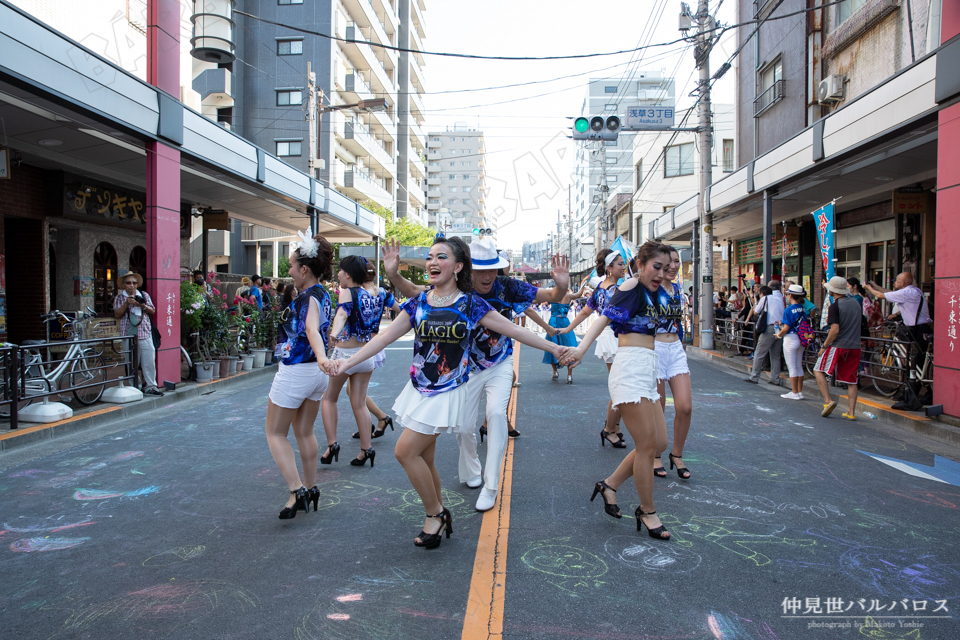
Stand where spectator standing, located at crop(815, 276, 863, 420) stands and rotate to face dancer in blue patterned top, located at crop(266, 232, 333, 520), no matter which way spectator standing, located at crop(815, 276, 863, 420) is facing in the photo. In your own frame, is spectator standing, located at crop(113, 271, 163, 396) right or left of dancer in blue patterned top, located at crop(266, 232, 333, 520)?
right

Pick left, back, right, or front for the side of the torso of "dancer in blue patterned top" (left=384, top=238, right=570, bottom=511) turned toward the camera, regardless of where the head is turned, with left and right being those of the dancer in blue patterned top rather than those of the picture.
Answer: front

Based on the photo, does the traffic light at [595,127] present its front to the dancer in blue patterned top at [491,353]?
yes

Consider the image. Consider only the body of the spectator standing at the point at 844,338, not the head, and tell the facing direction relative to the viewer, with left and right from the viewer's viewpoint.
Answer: facing away from the viewer and to the left of the viewer

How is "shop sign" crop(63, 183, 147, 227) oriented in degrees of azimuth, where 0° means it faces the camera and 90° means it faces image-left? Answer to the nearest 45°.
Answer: approximately 315°

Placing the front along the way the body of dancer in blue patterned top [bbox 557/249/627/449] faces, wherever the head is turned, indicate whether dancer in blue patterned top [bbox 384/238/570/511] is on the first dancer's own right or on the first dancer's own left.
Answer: on the first dancer's own right

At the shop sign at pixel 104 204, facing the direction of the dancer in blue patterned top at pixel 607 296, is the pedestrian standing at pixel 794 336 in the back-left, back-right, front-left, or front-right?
front-left

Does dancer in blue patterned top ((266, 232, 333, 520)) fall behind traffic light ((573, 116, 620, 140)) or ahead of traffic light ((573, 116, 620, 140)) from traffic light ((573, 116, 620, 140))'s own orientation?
ahead

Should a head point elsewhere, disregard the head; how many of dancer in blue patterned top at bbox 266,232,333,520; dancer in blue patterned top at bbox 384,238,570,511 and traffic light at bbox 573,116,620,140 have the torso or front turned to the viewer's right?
0
